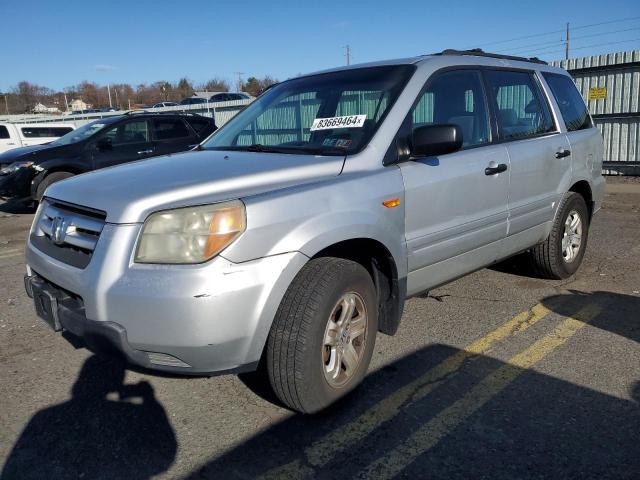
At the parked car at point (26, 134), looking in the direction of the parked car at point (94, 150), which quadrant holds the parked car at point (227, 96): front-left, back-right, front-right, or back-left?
back-left

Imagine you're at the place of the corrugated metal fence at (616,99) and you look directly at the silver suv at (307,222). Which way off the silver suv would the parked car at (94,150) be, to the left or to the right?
right

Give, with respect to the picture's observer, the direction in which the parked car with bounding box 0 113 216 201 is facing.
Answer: facing the viewer and to the left of the viewer

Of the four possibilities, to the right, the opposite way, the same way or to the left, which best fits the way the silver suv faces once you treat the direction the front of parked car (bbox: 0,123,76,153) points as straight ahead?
the same way

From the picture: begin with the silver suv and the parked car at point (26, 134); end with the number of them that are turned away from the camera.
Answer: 0

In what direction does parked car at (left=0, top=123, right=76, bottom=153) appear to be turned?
to the viewer's left

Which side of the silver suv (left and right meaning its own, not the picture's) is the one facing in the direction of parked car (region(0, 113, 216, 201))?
right

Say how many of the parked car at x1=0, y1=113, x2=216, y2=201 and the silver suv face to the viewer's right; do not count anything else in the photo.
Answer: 0

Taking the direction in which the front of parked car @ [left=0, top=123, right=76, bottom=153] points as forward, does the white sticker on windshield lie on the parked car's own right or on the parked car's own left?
on the parked car's own left

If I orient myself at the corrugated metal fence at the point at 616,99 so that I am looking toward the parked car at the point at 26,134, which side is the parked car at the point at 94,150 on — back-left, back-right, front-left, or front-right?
front-left

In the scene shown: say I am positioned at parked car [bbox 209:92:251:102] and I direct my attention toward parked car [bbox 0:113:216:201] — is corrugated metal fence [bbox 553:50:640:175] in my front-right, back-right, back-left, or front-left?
front-left

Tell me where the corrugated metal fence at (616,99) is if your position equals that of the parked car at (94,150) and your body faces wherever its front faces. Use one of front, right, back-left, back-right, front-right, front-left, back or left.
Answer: back-left

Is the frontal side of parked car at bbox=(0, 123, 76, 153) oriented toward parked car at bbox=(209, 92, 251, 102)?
no

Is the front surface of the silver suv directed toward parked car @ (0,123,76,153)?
no

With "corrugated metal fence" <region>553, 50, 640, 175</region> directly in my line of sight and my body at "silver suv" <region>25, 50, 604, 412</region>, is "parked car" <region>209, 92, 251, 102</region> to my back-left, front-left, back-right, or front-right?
front-left

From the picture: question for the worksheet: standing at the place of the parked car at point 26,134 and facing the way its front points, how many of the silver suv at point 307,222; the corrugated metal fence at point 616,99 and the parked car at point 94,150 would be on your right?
0

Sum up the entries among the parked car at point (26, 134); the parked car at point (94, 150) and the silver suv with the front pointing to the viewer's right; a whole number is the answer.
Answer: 0
